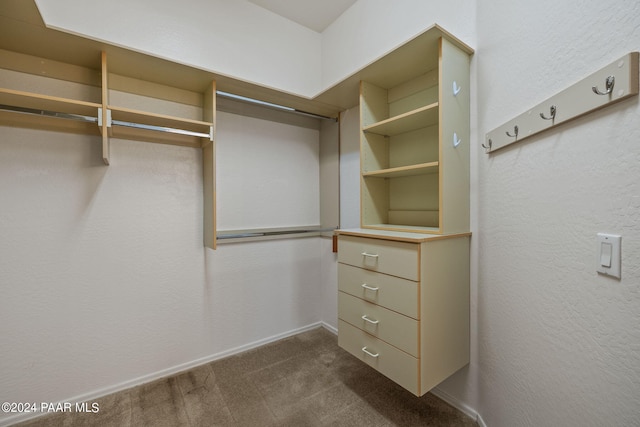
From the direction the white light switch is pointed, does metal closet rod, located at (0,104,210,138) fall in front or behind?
in front

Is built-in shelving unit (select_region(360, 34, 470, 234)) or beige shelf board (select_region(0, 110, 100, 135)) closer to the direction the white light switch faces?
the beige shelf board

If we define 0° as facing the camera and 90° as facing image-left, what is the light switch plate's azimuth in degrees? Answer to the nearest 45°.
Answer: approximately 45°

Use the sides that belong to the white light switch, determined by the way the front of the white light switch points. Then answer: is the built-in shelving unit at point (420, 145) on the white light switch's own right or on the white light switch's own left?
on the white light switch's own right

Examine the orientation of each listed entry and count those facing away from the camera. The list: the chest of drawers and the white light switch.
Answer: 0

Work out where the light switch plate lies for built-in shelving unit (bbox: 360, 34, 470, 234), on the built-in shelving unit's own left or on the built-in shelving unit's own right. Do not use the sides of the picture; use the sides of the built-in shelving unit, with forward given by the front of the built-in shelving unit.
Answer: on the built-in shelving unit's own left

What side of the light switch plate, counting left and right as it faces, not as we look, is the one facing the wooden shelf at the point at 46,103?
front

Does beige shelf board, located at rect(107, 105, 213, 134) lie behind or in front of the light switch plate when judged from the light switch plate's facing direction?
in front

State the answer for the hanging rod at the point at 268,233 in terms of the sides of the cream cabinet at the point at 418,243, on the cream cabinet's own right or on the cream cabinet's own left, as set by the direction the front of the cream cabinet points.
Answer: on the cream cabinet's own right

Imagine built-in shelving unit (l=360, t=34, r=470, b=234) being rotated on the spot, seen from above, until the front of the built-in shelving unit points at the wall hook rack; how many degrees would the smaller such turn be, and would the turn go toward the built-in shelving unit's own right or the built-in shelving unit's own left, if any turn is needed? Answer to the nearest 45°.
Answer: approximately 90° to the built-in shelving unit's own left

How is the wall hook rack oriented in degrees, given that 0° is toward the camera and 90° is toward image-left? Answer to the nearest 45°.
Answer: approximately 45°

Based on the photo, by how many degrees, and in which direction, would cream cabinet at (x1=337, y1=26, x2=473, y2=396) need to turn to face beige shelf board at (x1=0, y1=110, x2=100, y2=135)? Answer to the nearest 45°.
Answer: approximately 45° to its right

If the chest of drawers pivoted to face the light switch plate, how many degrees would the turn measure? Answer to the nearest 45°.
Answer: approximately 90° to its left

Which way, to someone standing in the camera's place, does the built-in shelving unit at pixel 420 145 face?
facing the viewer and to the left of the viewer

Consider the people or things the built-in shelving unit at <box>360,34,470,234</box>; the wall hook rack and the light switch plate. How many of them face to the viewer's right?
0
